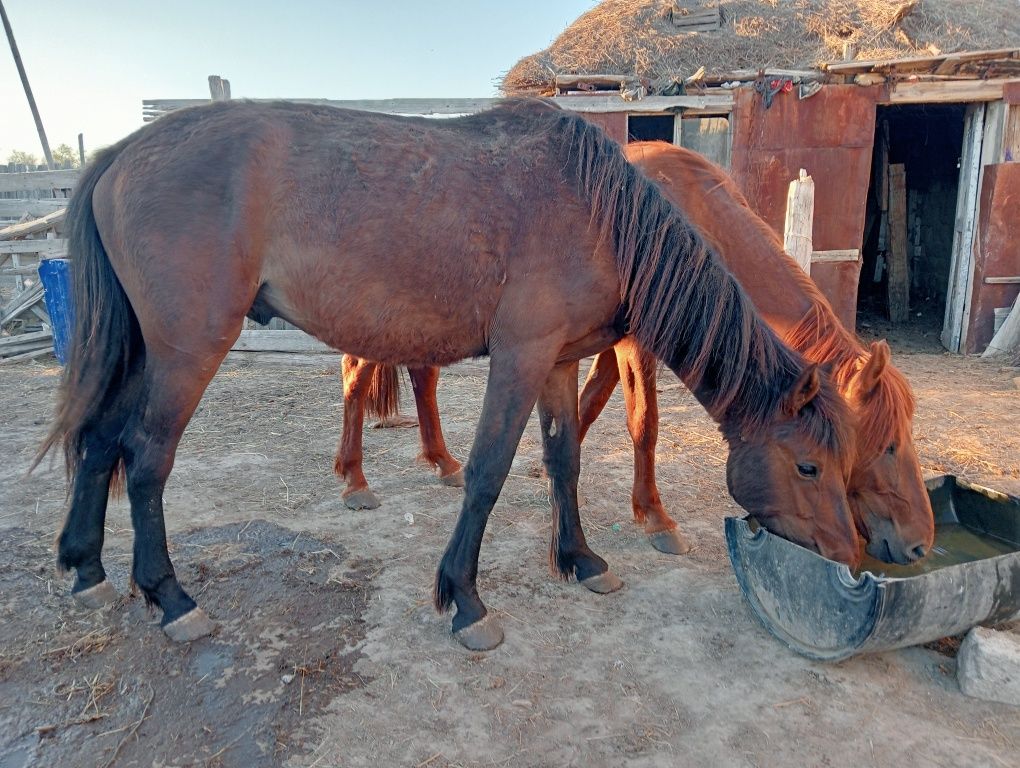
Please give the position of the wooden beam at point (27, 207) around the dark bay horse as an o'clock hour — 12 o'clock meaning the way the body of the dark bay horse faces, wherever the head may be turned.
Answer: The wooden beam is roughly at 8 o'clock from the dark bay horse.

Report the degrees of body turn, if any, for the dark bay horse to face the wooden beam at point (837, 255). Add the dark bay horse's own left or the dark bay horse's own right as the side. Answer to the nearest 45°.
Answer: approximately 45° to the dark bay horse's own left

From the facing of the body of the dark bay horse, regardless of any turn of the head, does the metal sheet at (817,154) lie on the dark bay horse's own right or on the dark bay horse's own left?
on the dark bay horse's own left

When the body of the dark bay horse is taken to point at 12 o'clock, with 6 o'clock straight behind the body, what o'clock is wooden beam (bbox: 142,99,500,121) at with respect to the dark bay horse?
The wooden beam is roughly at 9 o'clock from the dark bay horse.

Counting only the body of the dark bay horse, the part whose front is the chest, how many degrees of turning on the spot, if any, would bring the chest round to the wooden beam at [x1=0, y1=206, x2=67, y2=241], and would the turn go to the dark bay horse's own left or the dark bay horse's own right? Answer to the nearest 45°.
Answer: approximately 135° to the dark bay horse's own left

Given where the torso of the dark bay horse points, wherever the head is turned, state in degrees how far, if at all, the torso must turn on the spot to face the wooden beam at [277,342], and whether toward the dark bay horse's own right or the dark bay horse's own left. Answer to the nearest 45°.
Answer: approximately 90° to the dark bay horse's own left

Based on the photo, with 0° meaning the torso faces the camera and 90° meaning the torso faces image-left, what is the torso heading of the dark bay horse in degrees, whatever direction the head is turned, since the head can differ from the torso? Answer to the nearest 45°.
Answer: approximately 270°

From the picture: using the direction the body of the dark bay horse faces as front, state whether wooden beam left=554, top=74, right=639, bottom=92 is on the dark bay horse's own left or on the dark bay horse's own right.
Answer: on the dark bay horse's own left

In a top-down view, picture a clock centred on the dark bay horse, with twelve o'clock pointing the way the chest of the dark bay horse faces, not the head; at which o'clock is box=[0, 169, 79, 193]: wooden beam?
The wooden beam is roughly at 8 o'clock from the dark bay horse.

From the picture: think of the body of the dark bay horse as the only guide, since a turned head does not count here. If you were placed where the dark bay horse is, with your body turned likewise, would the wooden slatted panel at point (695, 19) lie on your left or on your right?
on your left
